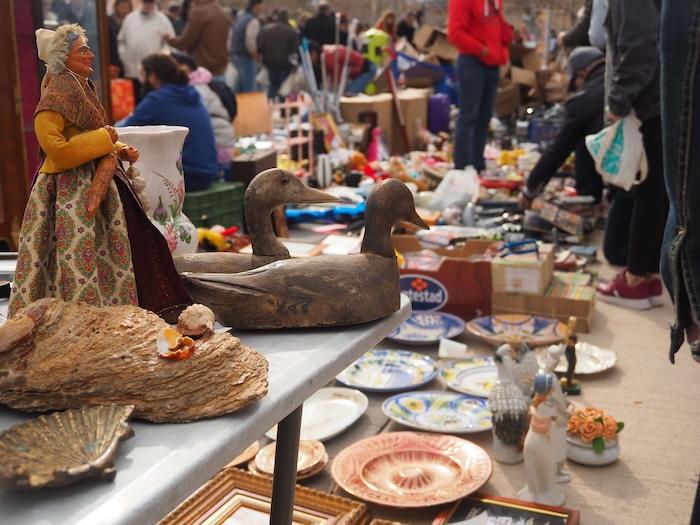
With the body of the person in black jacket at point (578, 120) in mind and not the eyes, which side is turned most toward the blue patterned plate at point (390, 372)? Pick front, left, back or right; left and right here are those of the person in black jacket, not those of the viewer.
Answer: left

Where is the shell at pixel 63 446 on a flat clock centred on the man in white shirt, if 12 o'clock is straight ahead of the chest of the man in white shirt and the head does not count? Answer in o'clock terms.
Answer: The shell is roughly at 12 o'clock from the man in white shirt.

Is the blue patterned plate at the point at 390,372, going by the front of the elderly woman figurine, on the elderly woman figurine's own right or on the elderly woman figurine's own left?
on the elderly woman figurine's own left

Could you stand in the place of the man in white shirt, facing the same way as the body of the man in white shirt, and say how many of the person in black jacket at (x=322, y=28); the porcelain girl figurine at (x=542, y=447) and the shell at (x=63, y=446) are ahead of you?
2

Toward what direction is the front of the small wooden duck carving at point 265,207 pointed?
to the viewer's right

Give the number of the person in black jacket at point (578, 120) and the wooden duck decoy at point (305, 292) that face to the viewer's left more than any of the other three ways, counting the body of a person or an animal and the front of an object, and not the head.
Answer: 1

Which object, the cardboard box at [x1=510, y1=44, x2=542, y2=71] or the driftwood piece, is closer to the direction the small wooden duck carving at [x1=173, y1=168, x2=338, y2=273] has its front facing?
the cardboard box

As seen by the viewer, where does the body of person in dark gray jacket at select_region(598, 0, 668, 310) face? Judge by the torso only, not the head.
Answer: to the viewer's left

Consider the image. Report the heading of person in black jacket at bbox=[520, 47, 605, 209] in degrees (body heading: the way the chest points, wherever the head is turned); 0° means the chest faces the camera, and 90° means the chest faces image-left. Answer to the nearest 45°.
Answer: approximately 90°

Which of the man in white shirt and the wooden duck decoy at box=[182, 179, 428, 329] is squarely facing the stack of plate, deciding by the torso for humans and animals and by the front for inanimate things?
the man in white shirt

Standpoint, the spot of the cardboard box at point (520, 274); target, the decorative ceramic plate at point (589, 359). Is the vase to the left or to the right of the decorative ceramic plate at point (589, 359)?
right

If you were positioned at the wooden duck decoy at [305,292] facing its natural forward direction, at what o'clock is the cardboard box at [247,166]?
The cardboard box is roughly at 9 o'clock from the wooden duck decoy.

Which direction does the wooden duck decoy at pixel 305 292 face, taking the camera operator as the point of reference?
facing to the right of the viewer

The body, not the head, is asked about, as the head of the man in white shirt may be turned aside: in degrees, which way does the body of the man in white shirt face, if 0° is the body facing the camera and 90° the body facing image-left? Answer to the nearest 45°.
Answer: approximately 0°

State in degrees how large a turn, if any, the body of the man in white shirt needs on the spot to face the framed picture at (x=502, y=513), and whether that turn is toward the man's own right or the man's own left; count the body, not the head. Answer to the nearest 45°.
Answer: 0° — they already face it

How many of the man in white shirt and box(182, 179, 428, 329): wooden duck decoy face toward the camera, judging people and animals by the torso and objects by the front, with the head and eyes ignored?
1
